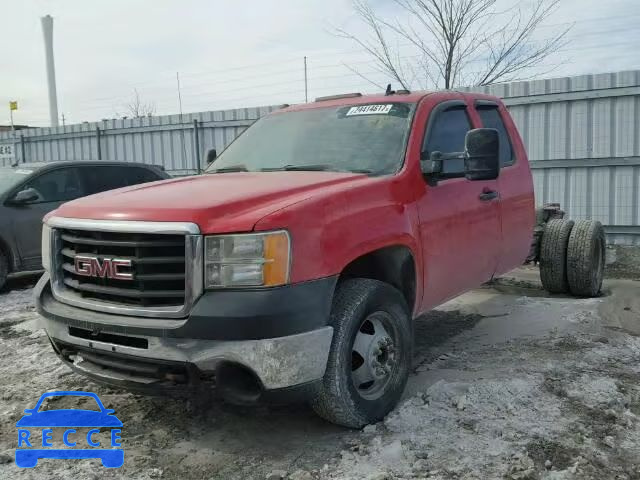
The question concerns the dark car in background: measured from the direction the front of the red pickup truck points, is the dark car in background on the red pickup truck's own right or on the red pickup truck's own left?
on the red pickup truck's own right

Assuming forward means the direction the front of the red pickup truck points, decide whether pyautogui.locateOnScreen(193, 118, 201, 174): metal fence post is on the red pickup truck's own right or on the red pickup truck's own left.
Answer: on the red pickup truck's own right

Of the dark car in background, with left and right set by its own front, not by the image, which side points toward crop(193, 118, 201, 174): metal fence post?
back

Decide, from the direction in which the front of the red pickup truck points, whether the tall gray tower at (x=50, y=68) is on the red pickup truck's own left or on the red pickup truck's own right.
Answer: on the red pickup truck's own right

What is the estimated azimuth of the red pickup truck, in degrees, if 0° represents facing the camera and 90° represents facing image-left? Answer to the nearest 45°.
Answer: approximately 45°
